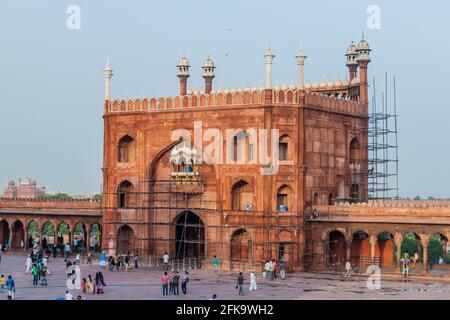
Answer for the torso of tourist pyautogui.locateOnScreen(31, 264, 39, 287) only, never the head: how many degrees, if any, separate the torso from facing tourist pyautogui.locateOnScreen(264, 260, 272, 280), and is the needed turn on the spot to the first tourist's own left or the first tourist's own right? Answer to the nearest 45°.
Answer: approximately 90° to the first tourist's own right

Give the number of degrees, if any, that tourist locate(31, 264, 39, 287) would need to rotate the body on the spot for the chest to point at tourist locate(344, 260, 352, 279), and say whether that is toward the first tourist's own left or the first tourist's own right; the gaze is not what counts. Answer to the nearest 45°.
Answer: approximately 90° to the first tourist's own right

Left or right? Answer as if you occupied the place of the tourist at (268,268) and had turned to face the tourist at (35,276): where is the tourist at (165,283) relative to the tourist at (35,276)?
left

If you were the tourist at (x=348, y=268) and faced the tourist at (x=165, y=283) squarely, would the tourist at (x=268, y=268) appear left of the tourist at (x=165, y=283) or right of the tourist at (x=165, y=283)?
right

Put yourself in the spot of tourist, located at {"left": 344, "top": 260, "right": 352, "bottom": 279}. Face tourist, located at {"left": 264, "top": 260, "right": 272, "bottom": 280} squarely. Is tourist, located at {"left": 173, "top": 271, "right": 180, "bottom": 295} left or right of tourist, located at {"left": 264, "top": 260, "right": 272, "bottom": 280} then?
left

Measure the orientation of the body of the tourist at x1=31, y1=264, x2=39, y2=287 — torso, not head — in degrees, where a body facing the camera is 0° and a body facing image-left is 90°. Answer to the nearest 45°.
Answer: approximately 180°
